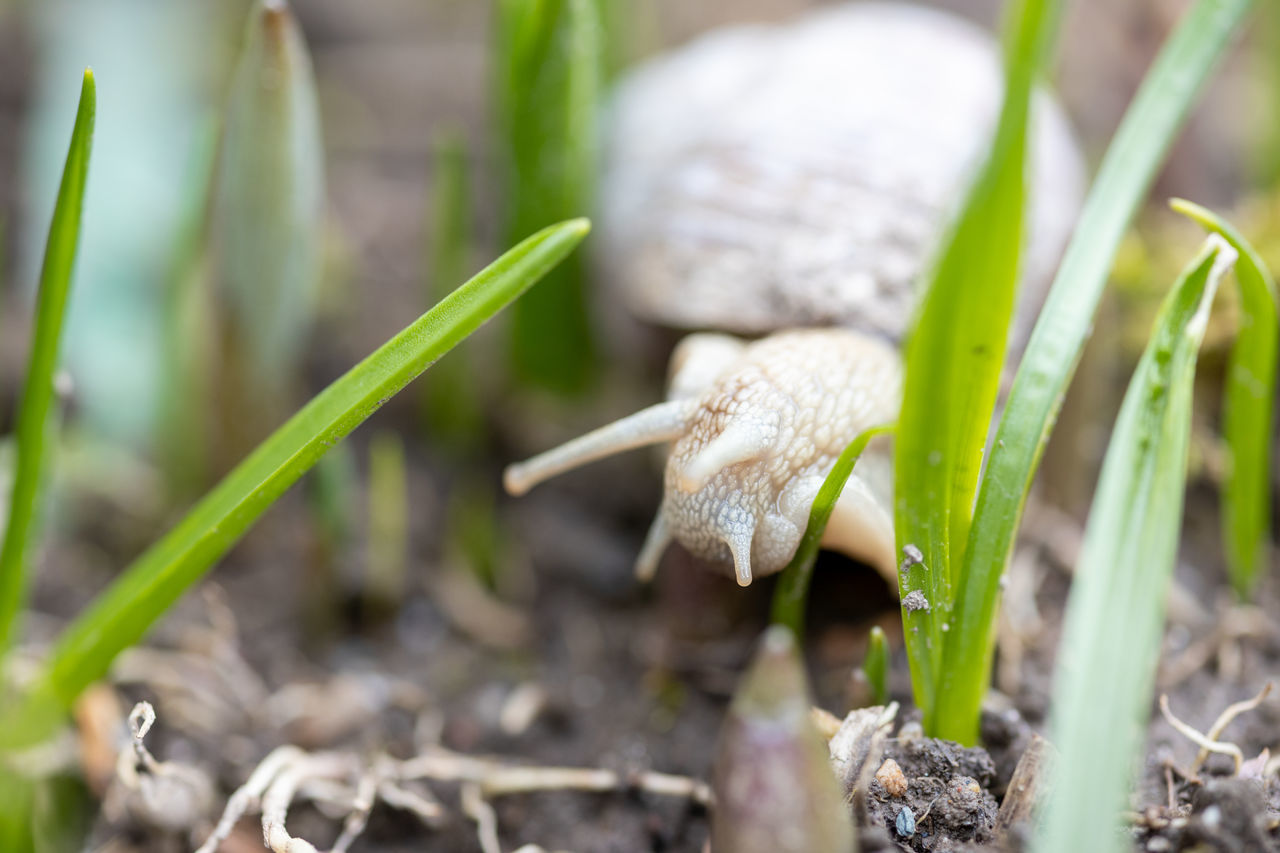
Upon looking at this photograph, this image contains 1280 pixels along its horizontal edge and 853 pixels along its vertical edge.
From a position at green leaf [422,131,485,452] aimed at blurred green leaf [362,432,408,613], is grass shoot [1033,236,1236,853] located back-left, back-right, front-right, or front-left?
front-left

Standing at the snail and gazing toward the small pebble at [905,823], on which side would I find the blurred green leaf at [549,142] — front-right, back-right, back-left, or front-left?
back-right

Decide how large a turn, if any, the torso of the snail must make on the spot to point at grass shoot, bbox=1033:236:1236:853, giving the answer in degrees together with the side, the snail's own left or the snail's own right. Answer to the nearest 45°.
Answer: approximately 45° to the snail's own left

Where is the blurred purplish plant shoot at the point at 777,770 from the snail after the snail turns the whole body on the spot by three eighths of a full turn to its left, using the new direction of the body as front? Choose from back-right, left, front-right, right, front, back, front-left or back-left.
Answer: right

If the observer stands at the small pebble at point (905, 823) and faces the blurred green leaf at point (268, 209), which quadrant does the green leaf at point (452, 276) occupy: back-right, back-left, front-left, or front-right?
front-right

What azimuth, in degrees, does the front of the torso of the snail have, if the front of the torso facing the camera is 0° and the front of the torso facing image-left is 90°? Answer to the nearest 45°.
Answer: approximately 45°
